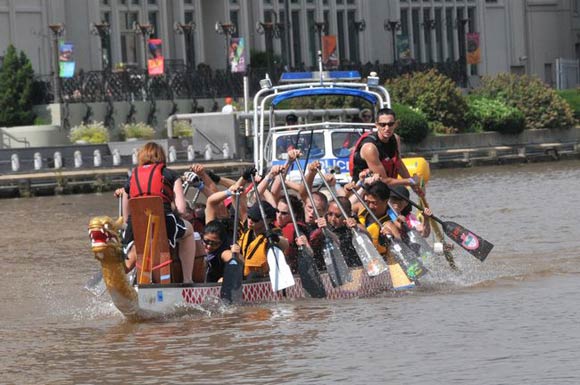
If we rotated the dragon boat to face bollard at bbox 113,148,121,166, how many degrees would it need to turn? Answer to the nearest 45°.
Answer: approximately 135° to its right

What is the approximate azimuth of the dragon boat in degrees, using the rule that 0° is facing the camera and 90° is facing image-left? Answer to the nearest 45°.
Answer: approximately 45°

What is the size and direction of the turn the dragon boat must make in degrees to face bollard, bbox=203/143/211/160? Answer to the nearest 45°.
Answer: approximately 135° to its right

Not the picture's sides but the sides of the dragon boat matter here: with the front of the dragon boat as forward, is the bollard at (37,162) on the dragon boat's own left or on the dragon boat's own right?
on the dragon boat's own right

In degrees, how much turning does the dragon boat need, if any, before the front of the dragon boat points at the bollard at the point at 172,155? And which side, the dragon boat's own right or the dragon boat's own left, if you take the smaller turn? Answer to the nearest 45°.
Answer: approximately 135° to the dragon boat's own right

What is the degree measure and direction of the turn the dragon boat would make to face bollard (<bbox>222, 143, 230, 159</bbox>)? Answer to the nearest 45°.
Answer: approximately 135° to its right

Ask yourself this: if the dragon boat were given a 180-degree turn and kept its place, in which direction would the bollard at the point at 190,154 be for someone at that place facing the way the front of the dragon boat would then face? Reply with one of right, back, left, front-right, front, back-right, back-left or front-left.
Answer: front-left
